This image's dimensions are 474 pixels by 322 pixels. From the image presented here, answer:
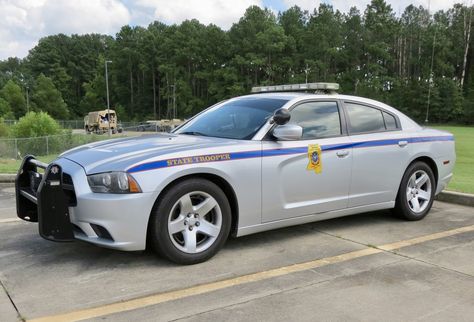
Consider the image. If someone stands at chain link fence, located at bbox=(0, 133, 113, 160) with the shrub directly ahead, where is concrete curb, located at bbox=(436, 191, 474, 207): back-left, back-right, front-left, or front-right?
back-right

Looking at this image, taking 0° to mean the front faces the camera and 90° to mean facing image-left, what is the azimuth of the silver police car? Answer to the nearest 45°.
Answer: approximately 45°

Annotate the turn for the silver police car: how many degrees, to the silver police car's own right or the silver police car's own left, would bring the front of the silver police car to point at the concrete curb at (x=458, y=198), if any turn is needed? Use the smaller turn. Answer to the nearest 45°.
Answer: approximately 180°

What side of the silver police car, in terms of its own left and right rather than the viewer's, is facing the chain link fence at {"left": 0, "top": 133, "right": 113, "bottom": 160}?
right

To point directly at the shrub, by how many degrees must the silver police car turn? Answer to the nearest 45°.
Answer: approximately 90° to its right
